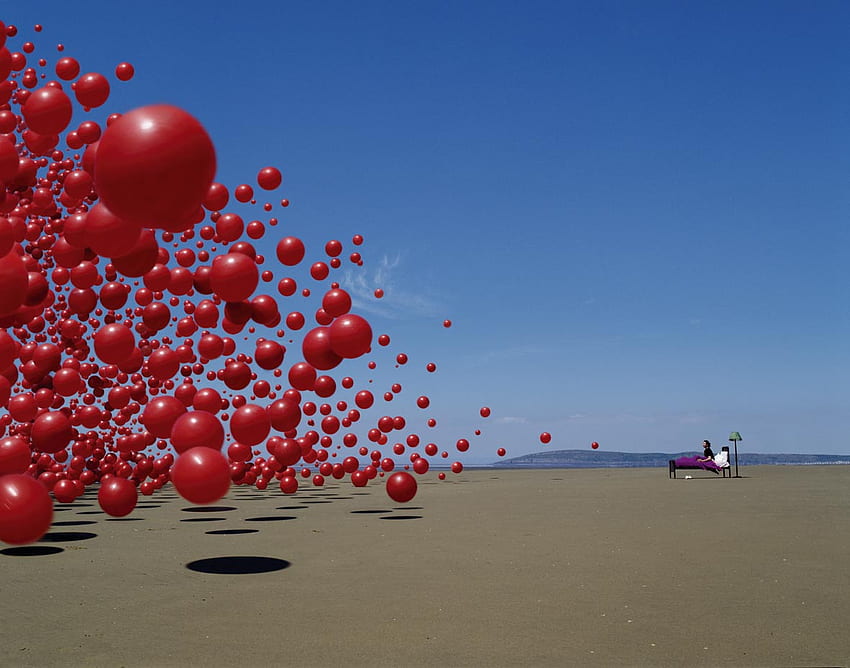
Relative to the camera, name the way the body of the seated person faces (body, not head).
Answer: to the viewer's left

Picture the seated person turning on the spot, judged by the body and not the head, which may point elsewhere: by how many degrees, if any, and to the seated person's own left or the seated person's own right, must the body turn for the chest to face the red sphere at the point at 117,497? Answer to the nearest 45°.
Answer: approximately 90° to the seated person's own left

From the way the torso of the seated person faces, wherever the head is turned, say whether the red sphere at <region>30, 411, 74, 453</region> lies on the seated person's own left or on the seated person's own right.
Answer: on the seated person's own left

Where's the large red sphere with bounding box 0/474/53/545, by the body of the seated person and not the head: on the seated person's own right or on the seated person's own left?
on the seated person's own left

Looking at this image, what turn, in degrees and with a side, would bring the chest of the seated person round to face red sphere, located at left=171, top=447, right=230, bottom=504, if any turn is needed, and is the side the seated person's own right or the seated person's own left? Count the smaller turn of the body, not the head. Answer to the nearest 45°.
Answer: approximately 90° to the seated person's own left

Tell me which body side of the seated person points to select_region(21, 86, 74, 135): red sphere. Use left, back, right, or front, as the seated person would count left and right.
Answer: left

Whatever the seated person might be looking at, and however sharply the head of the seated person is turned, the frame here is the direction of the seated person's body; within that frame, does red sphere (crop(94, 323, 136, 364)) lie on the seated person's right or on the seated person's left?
on the seated person's left

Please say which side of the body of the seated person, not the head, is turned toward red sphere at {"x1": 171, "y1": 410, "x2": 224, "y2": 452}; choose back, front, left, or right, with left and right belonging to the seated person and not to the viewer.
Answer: left
